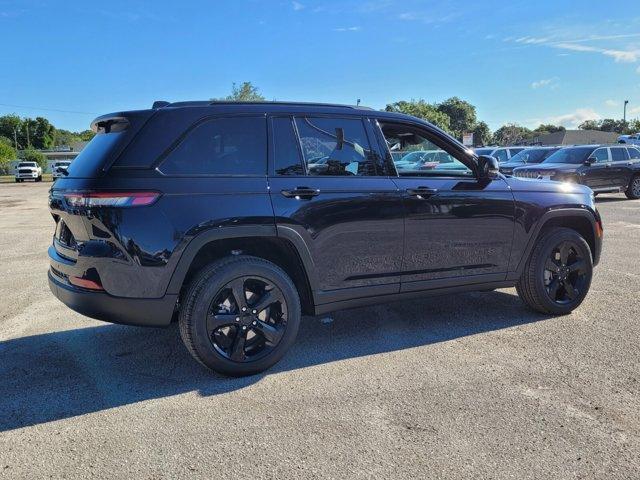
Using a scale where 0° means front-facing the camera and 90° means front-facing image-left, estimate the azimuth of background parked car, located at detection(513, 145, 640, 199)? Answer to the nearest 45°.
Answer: approximately 45°

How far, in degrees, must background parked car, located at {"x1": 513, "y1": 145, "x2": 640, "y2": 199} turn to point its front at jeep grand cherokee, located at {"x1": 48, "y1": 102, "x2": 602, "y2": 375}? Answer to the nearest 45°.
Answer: approximately 45° to its left

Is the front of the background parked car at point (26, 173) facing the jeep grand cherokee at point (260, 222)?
yes

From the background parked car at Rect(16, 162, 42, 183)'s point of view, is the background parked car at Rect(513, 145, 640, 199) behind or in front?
in front

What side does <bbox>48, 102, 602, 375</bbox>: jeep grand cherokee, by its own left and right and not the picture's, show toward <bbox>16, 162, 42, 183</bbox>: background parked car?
left

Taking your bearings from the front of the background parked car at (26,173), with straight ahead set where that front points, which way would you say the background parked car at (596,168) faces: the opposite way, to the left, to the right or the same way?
to the right

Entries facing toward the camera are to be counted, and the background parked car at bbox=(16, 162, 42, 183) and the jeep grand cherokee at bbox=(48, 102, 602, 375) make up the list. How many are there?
1

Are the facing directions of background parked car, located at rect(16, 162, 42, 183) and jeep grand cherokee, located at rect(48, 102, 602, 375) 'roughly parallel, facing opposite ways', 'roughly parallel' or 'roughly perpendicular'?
roughly perpendicular

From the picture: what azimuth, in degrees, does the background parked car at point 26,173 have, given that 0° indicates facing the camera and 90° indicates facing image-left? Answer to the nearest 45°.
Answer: approximately 0°

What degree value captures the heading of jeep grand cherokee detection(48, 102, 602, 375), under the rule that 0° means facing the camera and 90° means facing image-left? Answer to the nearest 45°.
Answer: approximately 225°

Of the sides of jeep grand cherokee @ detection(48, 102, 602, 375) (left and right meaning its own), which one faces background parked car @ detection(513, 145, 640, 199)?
front
